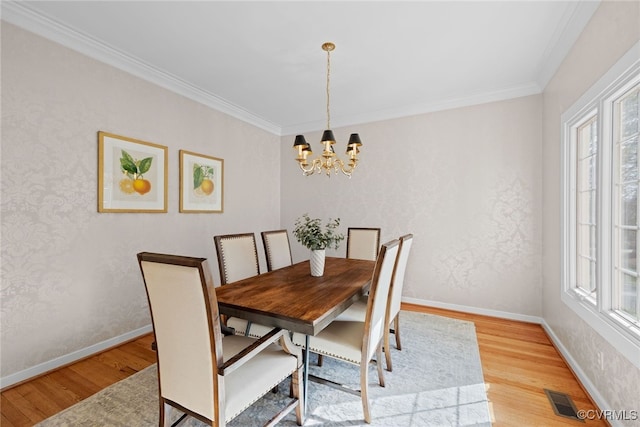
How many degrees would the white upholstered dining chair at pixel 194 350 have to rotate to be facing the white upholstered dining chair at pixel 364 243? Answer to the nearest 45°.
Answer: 0° — it already faces it

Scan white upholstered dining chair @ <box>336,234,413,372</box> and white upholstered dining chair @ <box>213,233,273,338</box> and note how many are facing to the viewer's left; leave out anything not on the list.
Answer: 1

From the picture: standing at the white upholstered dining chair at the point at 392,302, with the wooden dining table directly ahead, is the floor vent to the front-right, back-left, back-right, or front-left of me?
back-left

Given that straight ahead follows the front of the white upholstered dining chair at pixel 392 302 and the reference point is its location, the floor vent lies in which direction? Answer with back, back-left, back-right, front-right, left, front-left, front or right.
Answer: back

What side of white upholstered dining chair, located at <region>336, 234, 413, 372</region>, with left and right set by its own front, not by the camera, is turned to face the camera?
left

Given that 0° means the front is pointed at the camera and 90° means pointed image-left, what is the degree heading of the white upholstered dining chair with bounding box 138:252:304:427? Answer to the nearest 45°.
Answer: approximately 225°

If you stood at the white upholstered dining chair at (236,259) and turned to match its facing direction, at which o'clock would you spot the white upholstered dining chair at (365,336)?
the white upholstered dining chair at (365,336) is roughly at 12 o'clock from the white upholstered dining chair at (236,259).

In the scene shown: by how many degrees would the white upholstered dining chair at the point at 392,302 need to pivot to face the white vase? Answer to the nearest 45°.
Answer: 0° — it already faces it

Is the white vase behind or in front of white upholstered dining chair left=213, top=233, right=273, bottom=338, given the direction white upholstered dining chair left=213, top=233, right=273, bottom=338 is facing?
in front

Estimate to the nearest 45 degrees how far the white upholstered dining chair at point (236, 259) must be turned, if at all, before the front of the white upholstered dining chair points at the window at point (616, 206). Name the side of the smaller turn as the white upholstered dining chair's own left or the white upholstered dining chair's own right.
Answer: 0° — it already faces it

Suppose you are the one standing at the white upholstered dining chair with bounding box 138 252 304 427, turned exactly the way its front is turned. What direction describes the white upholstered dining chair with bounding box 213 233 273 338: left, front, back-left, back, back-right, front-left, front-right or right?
front-left

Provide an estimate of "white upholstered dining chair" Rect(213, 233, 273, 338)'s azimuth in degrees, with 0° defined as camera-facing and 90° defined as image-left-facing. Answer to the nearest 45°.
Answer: approximately 315°

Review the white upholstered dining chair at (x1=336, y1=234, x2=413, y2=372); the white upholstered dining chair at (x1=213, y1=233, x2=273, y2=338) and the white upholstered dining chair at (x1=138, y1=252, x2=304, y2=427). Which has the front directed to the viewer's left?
the white upholstered dining chair at (x1=336, y1=234, x2=413, y2=372)

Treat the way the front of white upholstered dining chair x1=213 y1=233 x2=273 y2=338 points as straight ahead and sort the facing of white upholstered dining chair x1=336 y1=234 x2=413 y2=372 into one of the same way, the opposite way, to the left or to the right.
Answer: the opposite way

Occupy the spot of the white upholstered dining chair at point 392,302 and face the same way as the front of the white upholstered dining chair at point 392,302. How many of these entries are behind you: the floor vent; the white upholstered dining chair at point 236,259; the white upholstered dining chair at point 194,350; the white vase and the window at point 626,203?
2
